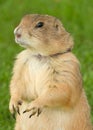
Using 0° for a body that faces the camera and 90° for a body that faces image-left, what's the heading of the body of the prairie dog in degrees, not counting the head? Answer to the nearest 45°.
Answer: approximately 45°
